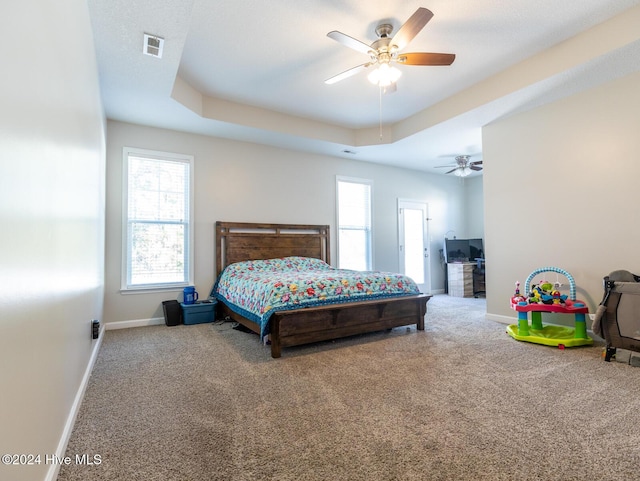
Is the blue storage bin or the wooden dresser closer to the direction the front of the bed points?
the wooden dresser

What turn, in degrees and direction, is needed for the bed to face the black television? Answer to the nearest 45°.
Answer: approximately 90° to its left

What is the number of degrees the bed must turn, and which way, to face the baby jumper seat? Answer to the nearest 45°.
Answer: approximately 45° to its left

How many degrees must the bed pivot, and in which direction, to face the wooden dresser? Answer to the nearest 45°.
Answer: approximately 90° to its left

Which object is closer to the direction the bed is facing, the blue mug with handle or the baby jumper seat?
the baby jumper seat

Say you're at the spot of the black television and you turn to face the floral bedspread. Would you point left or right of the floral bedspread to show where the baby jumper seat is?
left

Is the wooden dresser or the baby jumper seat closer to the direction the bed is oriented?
the baby jumper seat

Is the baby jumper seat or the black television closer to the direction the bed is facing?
the baby jumper seat

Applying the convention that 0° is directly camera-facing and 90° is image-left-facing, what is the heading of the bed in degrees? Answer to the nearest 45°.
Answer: approximately 315°
